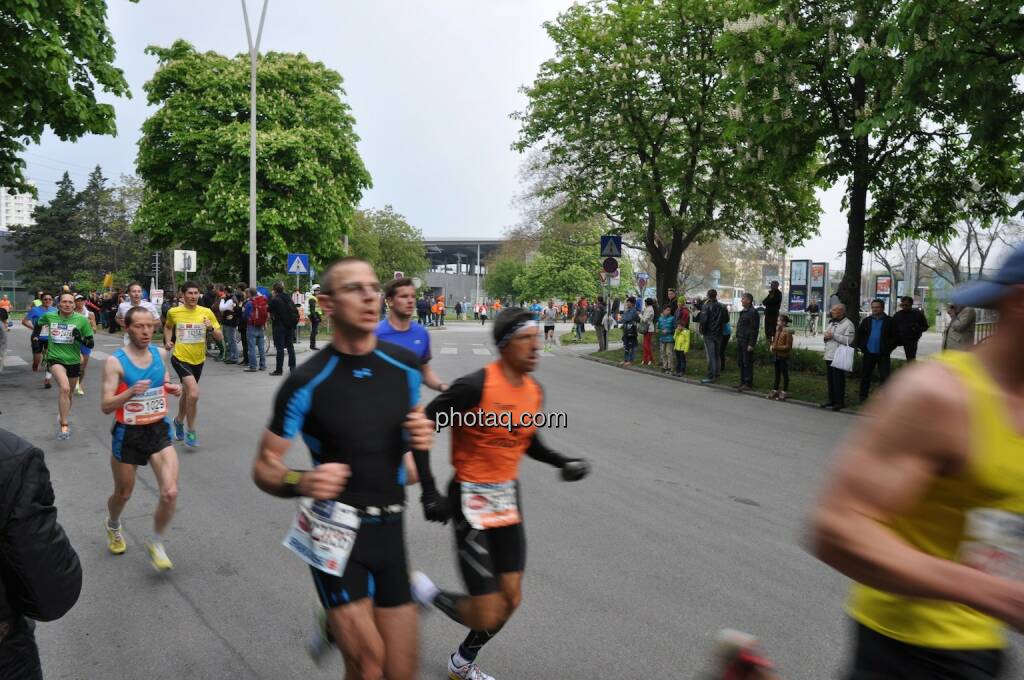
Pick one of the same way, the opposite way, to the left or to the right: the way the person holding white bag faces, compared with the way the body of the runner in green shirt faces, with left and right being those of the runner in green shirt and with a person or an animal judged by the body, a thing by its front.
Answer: to the right

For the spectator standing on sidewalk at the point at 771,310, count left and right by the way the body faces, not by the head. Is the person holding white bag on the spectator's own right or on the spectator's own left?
on the spectator's own left

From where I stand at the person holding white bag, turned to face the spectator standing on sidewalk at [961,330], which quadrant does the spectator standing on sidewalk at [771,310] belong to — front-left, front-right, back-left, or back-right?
front-left

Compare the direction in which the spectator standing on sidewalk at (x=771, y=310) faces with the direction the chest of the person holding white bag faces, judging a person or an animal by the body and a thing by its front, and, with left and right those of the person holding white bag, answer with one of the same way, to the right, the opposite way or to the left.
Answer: the same way

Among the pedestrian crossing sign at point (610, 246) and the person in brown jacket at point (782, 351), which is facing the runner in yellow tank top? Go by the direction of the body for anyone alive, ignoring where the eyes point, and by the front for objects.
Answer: the pedestrian crossing sign

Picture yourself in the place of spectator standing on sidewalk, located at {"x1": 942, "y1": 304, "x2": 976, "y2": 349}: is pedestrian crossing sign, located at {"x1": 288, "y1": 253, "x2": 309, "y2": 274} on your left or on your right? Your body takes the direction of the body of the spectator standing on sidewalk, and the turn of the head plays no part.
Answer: on your right

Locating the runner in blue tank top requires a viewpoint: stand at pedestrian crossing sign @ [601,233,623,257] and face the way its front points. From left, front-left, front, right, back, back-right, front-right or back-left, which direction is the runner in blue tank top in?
front

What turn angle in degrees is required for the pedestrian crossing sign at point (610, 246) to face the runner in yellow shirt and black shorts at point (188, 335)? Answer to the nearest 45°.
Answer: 0° — it already faces them

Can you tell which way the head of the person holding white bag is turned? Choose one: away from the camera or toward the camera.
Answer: toward the camera

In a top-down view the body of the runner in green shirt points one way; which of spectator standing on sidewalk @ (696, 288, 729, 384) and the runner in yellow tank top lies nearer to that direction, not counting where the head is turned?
the runner in yellow tank top

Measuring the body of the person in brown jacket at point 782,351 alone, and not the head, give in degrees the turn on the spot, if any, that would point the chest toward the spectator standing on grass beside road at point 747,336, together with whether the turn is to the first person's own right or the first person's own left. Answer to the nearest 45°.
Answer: approximately 45° to the first person's own right

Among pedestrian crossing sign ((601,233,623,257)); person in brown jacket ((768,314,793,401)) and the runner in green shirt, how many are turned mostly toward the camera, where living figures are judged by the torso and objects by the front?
2

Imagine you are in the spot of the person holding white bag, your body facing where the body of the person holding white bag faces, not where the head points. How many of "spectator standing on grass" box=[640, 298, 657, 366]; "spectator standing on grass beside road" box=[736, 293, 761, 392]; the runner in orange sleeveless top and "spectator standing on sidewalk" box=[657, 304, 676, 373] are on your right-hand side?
3

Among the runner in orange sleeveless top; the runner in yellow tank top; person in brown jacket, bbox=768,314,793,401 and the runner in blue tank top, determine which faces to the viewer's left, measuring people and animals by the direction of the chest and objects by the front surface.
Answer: the person in brown jacket

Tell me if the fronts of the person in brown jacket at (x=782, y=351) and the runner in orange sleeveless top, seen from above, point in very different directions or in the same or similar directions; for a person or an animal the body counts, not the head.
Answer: very different directions

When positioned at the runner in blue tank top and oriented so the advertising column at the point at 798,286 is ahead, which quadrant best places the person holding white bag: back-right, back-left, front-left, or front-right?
front-right

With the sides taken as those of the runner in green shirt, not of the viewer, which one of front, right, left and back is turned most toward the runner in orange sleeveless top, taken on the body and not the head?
front

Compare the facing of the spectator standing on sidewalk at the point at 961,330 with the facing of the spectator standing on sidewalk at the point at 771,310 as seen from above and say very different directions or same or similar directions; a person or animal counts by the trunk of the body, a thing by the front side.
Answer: same or similar directions

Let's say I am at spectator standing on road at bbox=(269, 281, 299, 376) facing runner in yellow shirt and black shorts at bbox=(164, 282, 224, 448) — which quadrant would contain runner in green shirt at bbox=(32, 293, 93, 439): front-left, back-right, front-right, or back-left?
front-right

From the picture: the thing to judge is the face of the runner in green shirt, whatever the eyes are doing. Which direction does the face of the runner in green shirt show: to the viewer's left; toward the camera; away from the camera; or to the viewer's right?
toward the camera
